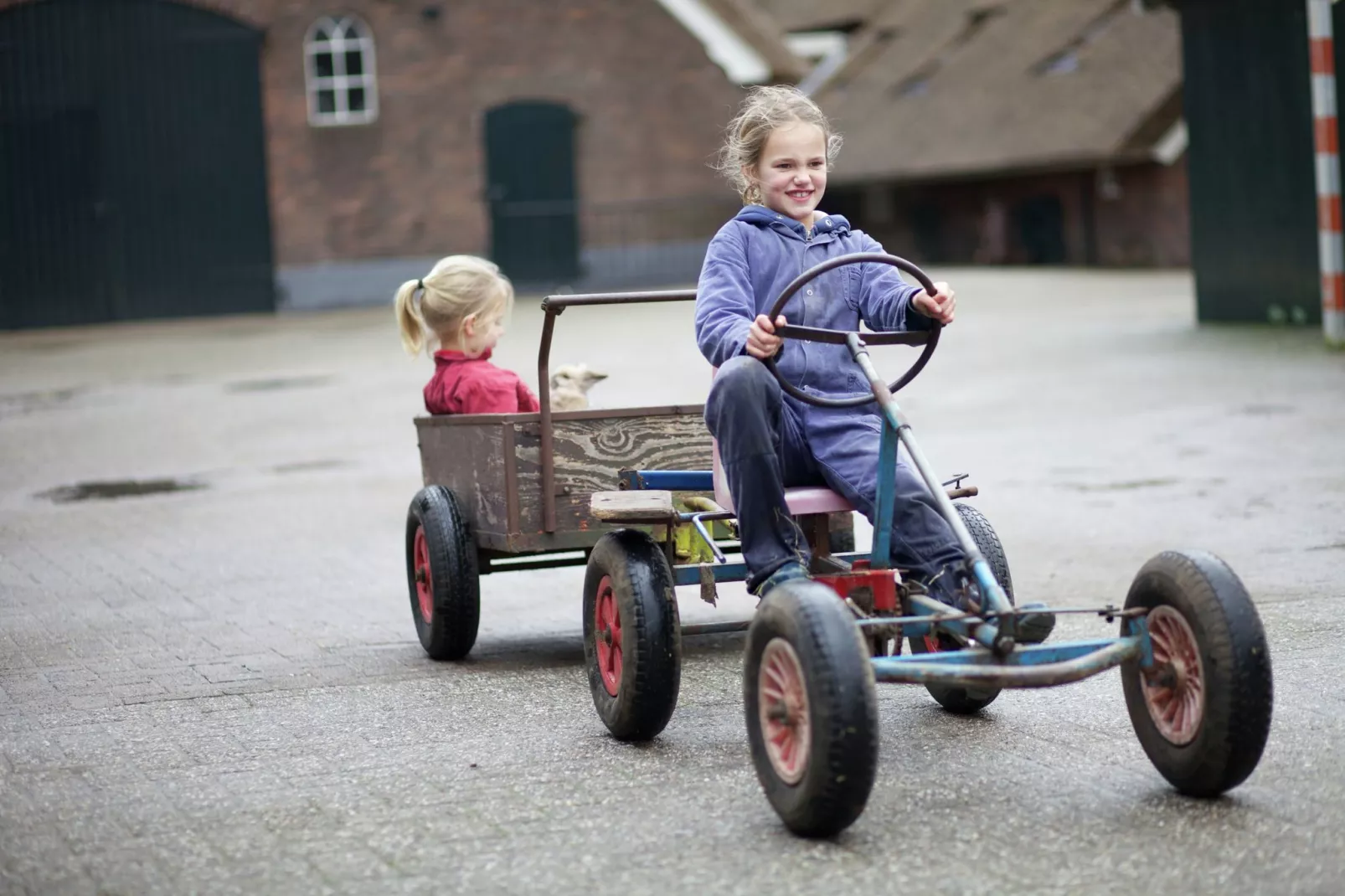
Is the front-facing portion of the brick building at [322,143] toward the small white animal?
yes

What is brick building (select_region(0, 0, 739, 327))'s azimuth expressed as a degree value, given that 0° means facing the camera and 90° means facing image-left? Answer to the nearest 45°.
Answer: approximately 0°

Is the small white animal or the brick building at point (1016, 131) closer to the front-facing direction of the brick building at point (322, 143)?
the small white animal

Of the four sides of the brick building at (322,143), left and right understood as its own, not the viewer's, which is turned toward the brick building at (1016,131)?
left
